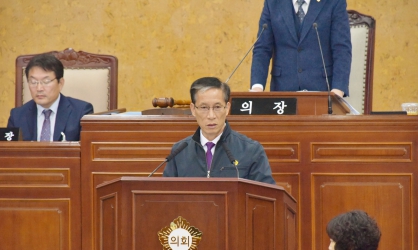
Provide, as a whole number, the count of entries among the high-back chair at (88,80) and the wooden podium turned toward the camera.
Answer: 2

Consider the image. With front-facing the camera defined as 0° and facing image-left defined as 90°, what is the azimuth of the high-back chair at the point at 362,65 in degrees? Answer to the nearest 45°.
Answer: approximately 45°

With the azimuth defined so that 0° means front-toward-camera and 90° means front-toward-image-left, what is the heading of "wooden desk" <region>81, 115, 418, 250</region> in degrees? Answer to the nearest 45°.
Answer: approximately 0°

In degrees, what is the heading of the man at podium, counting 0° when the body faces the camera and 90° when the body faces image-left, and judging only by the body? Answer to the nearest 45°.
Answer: approximately 0°
